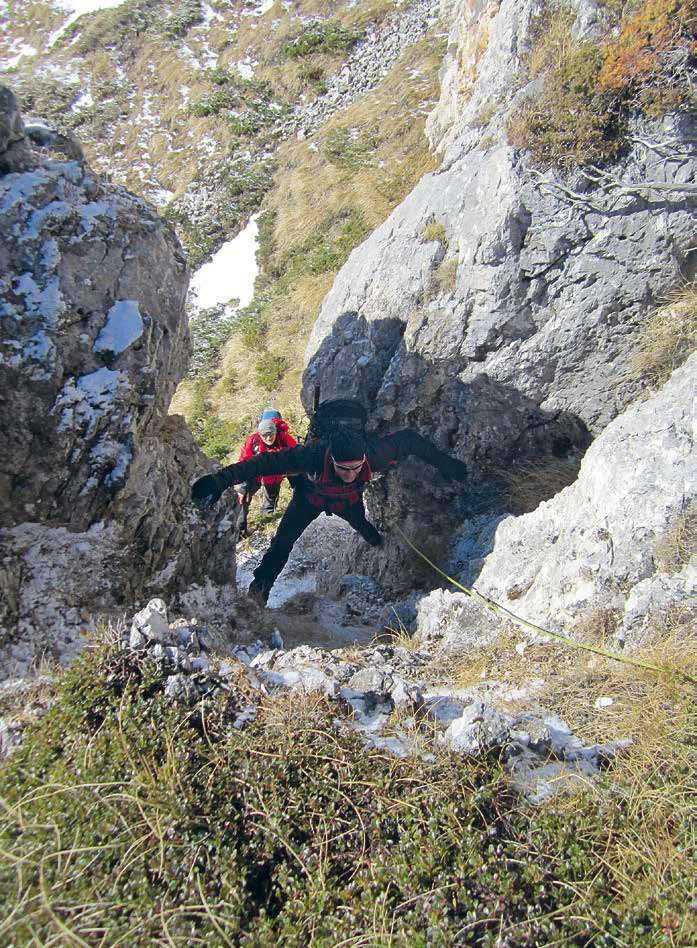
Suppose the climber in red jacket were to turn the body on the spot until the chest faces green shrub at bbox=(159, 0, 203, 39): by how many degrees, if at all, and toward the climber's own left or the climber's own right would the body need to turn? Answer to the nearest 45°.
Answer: approximately 180°

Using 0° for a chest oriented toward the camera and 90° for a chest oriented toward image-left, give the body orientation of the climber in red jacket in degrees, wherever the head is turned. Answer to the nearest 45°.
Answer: approximately 0°

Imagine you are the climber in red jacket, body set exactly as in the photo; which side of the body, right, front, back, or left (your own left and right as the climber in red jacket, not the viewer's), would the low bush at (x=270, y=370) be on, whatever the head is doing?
back

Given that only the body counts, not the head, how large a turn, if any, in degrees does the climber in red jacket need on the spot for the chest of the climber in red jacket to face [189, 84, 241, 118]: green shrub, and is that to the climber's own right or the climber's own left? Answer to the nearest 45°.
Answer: approximately 180°

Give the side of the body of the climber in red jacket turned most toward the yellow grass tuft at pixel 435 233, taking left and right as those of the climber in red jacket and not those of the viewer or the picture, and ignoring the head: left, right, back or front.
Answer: left

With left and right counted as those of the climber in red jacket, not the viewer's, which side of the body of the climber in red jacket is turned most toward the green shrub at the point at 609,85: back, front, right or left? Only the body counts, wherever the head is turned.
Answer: left

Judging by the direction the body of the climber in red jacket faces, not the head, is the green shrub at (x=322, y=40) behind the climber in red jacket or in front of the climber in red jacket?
behind
